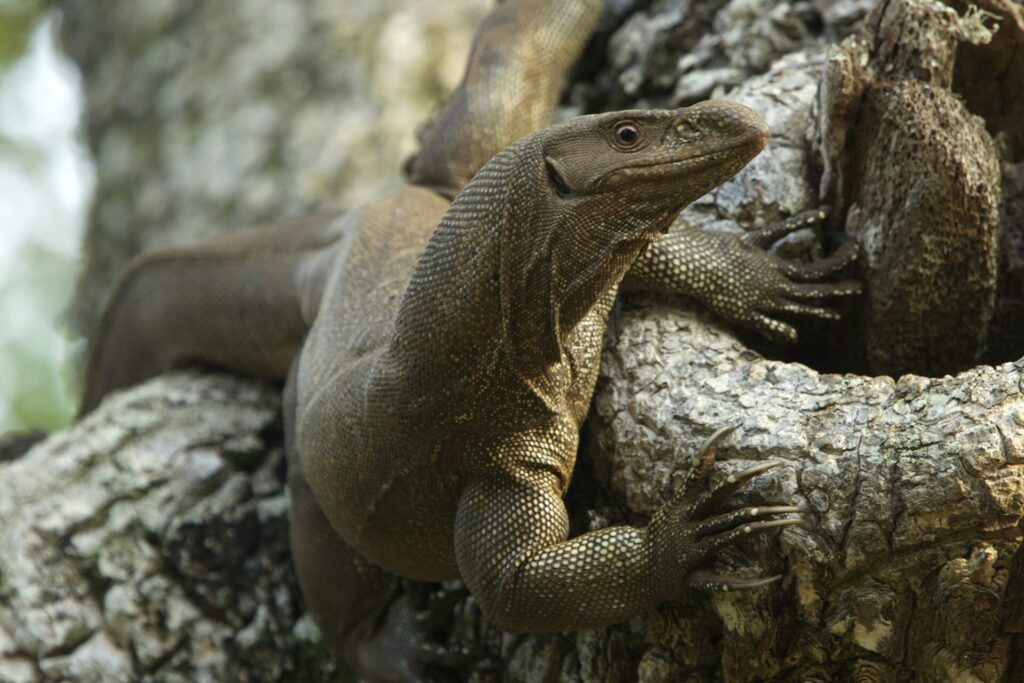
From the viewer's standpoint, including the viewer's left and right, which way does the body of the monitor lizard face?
facing the viewer and to the right of the viewer
